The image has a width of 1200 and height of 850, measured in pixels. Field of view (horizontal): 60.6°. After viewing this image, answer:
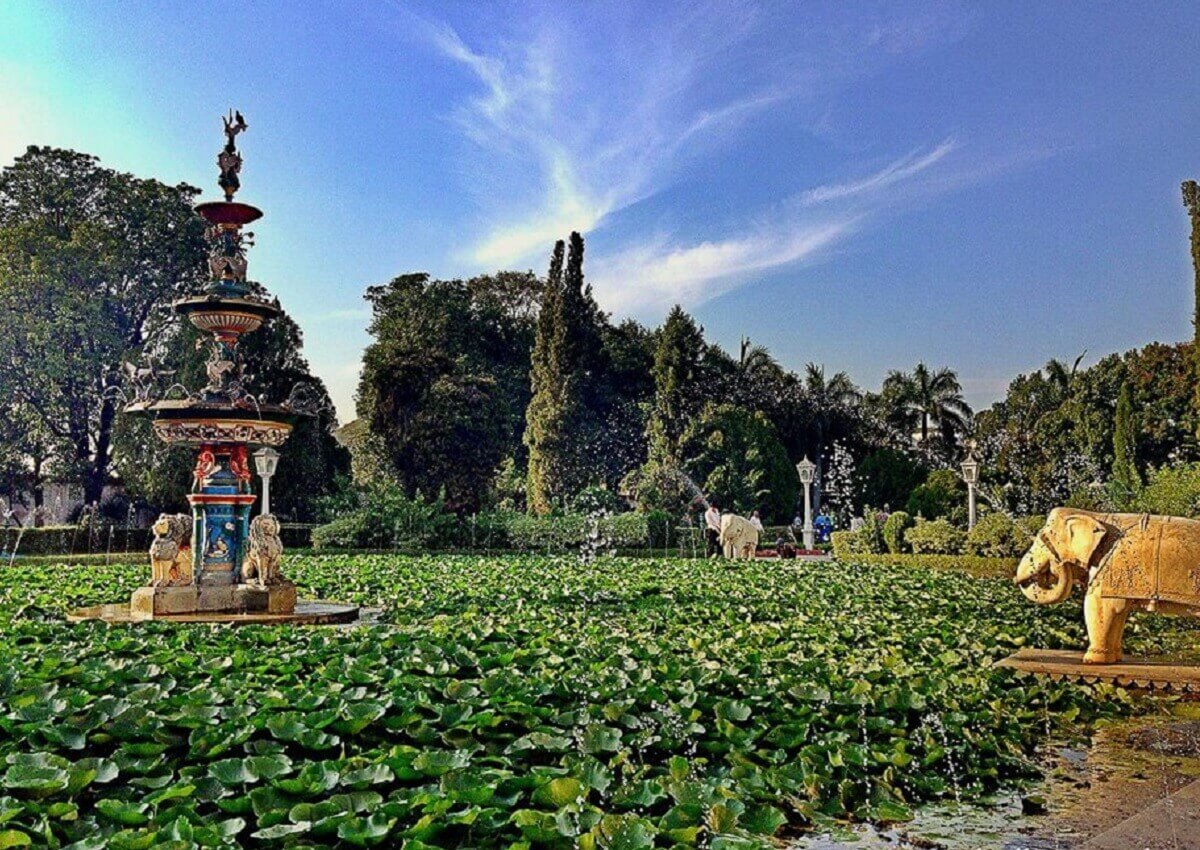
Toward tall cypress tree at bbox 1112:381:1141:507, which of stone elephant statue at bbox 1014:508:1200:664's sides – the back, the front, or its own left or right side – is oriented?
right

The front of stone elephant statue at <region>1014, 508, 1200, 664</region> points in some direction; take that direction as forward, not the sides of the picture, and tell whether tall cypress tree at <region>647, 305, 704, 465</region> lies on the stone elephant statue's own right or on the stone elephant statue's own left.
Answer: on the stone elephant statue's own right

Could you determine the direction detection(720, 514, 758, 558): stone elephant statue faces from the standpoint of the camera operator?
facing the viewer and to the left of the viewer

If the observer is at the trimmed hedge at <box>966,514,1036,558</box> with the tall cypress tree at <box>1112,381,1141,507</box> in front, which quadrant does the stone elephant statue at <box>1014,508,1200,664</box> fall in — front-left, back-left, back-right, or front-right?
back-right

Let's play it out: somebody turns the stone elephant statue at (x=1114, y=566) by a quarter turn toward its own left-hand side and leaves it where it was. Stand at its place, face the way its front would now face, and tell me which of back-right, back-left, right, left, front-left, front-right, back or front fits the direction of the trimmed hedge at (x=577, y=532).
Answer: back-right

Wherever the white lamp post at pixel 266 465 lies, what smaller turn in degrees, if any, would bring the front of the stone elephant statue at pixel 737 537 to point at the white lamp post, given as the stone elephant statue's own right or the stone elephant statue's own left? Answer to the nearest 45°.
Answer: approximately 45° to the stone elephant statue's own right

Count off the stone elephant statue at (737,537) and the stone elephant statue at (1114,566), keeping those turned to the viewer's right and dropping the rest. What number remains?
0

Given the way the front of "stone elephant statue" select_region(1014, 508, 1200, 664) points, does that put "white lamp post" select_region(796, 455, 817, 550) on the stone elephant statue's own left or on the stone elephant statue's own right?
on the stone elephant statue's own right

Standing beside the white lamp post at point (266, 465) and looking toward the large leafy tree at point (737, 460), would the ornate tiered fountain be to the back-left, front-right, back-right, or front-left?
back-right

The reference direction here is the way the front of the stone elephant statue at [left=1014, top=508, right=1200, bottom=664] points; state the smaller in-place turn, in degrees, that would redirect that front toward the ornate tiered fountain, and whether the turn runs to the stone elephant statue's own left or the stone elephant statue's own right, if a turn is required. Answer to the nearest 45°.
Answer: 0° — it already faces it

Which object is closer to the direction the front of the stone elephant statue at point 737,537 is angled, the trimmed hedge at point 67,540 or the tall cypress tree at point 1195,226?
the trimmed hedge

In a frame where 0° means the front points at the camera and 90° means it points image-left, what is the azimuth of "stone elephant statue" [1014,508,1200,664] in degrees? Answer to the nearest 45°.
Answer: approximately 90°
